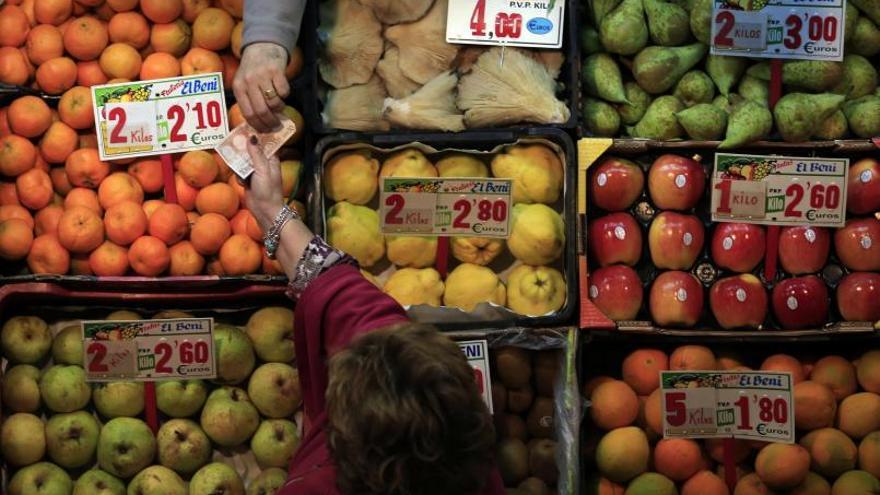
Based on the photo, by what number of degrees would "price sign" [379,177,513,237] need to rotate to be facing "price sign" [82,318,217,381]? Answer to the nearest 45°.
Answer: approximately 90° to its right

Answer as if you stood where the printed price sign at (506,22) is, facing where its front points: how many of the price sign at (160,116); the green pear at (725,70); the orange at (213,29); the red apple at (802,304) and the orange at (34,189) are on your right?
3

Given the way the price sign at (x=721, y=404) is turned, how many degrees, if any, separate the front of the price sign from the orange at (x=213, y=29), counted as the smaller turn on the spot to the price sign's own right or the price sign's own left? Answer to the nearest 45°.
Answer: approximately 90° to the price sign's own right

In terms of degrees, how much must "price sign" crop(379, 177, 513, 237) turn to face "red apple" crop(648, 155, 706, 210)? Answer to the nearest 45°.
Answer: approximately 90° to its left

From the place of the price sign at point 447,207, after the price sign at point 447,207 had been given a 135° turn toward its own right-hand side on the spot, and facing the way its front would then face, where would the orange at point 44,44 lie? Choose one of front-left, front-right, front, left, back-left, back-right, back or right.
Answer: front-left

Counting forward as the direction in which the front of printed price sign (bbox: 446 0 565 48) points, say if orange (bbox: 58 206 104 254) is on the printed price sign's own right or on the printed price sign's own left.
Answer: on the printed price sign's own right
